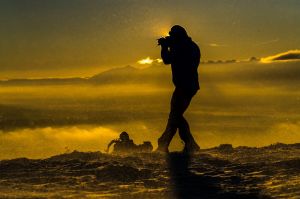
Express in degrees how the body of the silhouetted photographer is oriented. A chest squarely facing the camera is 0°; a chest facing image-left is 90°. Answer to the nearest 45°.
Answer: approximately 90°
